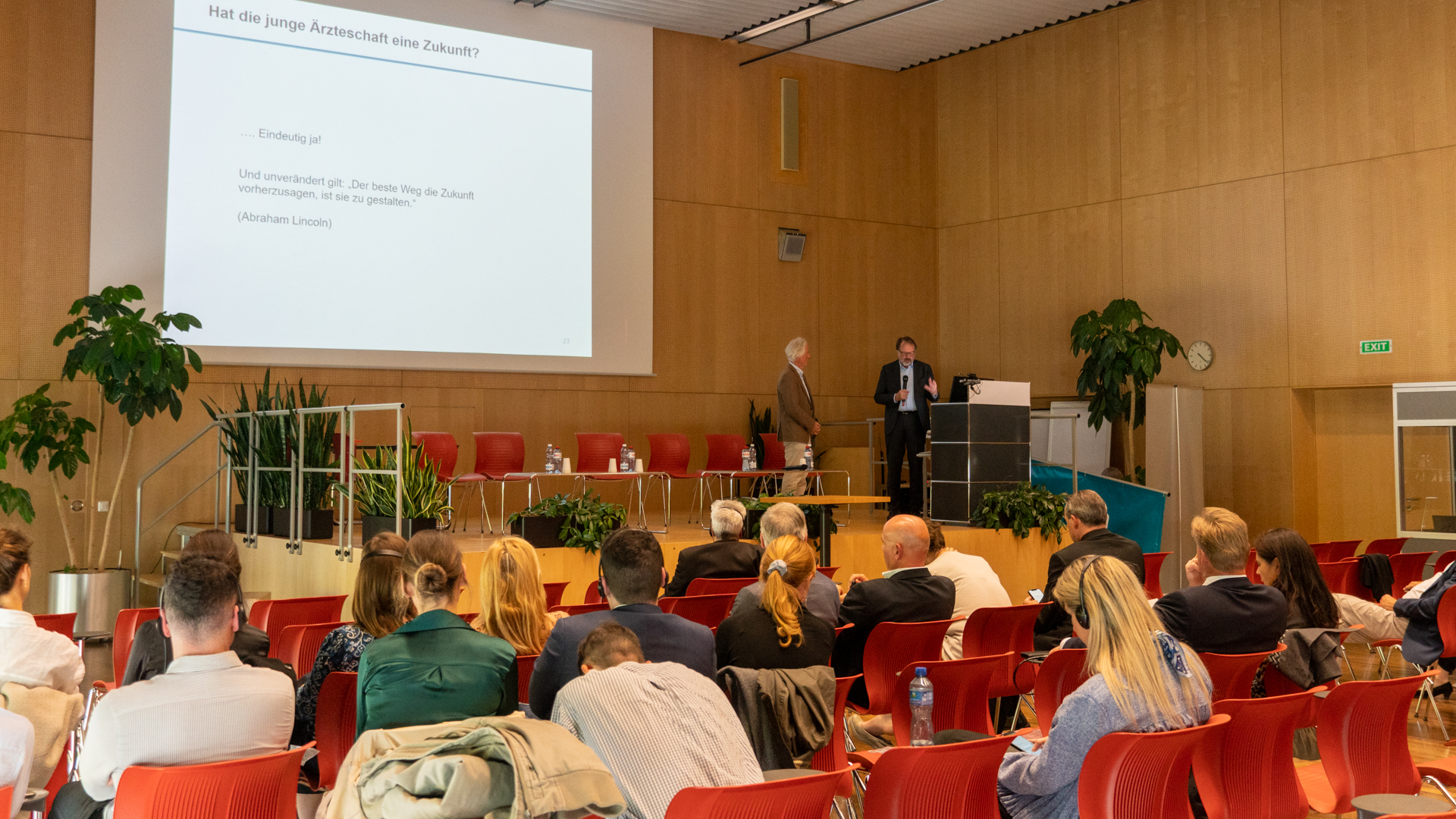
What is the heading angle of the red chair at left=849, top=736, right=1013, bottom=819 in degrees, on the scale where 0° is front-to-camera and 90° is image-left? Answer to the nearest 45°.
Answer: approximately 135°

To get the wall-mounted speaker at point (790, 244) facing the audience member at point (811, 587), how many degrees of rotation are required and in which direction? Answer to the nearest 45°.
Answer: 0° — it already faces them

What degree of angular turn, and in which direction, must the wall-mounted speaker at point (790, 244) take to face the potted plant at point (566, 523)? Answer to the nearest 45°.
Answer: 0° — it already faces it

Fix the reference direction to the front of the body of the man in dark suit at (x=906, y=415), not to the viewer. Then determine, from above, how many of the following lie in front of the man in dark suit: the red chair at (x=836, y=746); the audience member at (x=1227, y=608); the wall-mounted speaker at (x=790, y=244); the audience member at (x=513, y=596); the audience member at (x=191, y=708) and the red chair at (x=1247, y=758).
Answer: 5

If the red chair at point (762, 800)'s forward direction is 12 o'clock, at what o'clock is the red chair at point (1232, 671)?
the red chair at point (1232, 671) is roughly at 3 o'clock from the red chair at point (762, 800).

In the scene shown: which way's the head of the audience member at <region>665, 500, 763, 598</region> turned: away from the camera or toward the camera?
away from the camera

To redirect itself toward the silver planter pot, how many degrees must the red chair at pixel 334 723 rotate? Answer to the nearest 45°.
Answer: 0° — it already faces it

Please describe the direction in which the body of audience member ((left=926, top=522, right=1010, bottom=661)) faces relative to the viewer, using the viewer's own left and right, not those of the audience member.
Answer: facing away from the viewer and to the left of the viewer

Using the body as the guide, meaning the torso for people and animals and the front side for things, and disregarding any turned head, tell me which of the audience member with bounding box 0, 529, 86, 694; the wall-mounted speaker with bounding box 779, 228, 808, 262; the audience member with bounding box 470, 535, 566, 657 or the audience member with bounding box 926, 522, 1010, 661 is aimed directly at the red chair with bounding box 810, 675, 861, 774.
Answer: the wall-mounted speaker

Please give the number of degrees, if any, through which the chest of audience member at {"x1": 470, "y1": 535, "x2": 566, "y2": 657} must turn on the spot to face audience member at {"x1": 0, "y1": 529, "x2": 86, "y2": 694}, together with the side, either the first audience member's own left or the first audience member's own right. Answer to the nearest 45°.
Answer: approximately 90° to the first audience member's own left

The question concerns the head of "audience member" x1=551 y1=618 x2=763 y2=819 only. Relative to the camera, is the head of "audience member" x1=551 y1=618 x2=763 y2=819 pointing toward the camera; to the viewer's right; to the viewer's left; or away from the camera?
away from the camera

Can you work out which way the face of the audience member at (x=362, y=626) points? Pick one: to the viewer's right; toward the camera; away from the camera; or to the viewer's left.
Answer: away from the camera

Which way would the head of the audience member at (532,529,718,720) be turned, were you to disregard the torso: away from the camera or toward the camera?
away from the camera

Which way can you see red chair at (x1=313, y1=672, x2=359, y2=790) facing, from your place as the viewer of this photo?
facing away from the viewer

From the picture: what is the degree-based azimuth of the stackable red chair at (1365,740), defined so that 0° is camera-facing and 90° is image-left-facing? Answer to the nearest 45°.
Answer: approximately 135°
